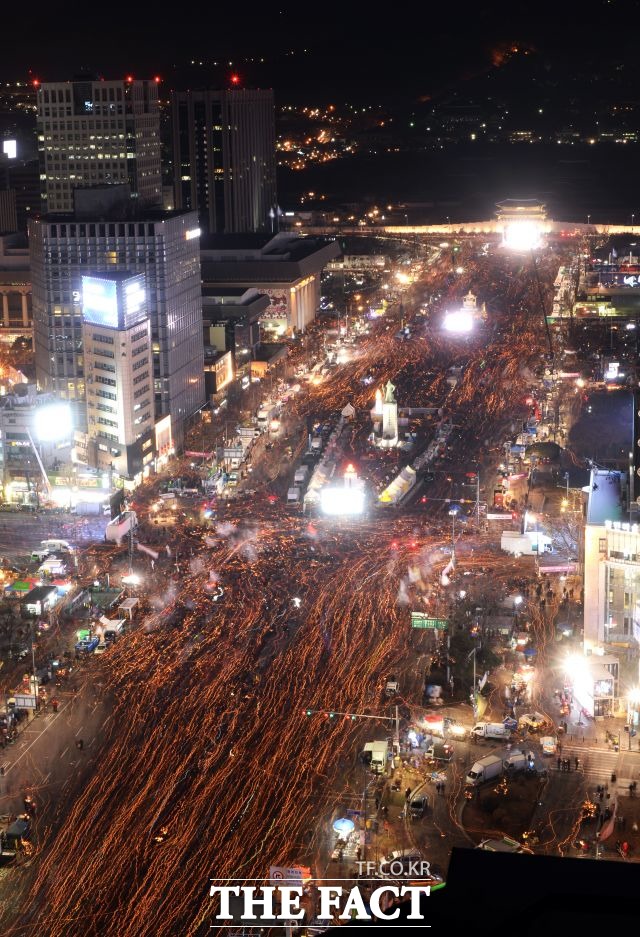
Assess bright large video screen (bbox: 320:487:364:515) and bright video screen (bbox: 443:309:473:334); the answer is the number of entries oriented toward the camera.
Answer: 2

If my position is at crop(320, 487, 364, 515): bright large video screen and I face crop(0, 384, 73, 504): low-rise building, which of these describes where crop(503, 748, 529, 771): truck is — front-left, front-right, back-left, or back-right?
back-left

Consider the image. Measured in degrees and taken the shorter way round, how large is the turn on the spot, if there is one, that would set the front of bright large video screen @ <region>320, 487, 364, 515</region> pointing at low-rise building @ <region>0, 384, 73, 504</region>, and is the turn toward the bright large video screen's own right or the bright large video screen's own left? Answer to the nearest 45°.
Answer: approximately 90° to the bright large video screen's own right

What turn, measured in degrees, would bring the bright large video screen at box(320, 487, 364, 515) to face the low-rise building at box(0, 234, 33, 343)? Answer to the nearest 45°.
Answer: approximately 135° to its right

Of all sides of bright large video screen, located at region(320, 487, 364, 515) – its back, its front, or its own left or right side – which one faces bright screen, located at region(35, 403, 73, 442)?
right

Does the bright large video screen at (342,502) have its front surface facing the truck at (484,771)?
yes

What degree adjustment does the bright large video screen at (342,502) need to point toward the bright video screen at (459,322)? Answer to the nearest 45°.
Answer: approximately 180°

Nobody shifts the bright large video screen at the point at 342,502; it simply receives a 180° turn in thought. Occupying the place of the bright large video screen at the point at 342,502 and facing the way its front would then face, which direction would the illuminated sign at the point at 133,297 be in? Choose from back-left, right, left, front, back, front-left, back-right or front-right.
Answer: front-left

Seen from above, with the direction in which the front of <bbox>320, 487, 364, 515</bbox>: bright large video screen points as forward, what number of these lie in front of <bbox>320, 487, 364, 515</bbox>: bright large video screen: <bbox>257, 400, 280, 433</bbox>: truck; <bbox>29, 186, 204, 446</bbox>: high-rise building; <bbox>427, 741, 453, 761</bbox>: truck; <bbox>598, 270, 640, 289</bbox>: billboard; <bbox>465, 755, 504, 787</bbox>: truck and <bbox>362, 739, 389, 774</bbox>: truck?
3

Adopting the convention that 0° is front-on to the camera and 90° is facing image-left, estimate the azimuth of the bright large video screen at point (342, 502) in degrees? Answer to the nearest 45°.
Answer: approximately 0°

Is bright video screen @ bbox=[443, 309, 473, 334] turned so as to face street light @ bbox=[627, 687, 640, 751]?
yes

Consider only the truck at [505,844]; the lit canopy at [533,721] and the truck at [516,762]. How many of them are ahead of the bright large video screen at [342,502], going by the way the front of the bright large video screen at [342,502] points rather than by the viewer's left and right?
3

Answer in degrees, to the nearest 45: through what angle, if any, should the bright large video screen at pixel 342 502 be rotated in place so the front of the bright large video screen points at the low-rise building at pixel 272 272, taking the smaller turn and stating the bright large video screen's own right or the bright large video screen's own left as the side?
approximately 180°
